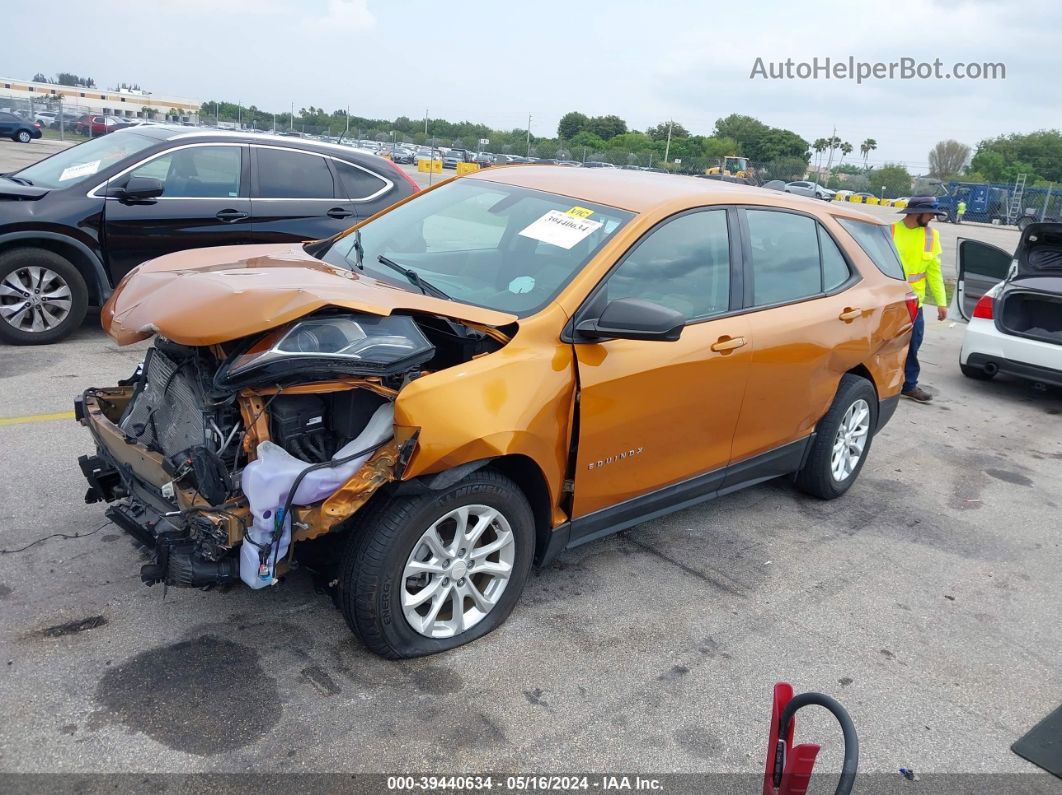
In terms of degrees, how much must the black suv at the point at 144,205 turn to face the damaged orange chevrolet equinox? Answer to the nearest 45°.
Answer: approximately 90° to its left

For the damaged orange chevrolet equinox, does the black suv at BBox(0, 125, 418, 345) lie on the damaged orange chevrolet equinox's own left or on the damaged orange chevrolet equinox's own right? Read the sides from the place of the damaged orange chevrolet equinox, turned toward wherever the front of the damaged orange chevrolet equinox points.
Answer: on the damaged orange chevrolet equinox's own right

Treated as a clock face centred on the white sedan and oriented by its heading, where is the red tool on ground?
The red tool on ground is roughly at 6 o'clock from the white sedan.

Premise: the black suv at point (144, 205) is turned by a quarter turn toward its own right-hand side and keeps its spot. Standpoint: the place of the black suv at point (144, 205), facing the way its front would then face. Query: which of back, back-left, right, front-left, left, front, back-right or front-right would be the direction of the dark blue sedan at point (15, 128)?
front

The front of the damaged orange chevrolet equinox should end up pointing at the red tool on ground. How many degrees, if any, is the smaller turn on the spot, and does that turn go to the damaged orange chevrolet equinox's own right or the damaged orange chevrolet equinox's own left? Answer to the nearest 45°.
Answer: approximately 90° to the damaged orange chevrolet equinox's own left

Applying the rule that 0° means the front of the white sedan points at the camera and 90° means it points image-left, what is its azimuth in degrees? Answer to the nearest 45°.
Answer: approximately 180°

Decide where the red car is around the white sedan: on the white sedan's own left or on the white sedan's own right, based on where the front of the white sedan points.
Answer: on the white sedan's own left

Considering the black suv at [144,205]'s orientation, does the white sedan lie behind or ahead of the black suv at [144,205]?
behind

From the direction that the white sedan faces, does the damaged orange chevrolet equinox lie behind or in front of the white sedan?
behind

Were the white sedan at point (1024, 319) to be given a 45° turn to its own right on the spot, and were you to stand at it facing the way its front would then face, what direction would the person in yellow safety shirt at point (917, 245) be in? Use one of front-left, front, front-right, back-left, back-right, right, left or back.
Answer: back

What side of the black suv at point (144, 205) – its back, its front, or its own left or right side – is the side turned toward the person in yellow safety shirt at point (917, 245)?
back

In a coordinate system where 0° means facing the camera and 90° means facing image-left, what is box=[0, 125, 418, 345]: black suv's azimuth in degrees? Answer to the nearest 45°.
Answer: approximately 90°

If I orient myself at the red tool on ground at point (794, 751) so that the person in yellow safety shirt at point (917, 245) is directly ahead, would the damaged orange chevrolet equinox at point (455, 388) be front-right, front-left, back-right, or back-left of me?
front-left

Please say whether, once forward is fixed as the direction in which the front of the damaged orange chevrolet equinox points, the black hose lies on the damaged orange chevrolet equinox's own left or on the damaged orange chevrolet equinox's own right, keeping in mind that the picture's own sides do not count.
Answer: on the damaged orange chevrolet equinox's own left

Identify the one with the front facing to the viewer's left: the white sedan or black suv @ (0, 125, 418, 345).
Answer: the black suv

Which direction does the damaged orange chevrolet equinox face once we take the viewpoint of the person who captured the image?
facing the viewer and to the left of the viewer
